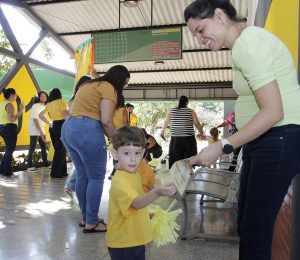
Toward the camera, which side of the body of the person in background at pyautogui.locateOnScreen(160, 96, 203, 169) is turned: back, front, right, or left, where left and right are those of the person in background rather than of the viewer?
back

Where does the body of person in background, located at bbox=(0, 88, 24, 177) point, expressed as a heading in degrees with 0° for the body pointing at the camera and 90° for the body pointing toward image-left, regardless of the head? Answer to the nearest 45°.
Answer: approximately 270°

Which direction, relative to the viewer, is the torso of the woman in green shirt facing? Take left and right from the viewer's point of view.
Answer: facing to the left of the viewer

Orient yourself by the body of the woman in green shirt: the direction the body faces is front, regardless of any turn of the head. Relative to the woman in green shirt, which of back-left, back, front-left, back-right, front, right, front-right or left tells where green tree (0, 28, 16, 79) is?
front-right

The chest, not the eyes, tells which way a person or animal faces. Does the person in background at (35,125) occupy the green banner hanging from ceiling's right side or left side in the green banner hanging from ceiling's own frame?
on its right

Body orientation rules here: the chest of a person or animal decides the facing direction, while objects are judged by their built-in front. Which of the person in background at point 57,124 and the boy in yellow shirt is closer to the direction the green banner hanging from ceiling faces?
the boy in yellow shirt

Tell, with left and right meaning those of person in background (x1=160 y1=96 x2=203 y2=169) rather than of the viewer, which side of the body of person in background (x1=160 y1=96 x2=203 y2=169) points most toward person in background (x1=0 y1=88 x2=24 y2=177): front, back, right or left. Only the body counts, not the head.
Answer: left

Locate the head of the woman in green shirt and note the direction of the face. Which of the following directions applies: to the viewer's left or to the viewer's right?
to the viewer's left

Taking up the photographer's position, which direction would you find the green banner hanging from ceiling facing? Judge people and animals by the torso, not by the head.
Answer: facing the viewer

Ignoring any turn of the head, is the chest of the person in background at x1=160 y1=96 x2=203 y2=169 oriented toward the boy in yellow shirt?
no

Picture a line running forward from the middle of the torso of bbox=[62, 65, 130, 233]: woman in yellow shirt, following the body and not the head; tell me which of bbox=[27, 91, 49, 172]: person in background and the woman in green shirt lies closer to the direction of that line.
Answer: the person in background

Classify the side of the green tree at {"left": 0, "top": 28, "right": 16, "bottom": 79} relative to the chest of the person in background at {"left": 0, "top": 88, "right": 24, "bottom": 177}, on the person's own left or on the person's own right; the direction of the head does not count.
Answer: on the person's own left

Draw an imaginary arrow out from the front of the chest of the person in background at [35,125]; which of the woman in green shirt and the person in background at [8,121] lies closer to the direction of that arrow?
the woman in green shirt

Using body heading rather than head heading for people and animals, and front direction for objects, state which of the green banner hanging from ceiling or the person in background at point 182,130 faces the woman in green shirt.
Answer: the green banner hanging from ceiling

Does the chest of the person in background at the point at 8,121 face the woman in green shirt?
no

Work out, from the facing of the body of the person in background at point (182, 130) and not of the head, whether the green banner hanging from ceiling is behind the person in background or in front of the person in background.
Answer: in front

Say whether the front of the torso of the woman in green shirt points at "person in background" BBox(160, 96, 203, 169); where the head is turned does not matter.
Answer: no
